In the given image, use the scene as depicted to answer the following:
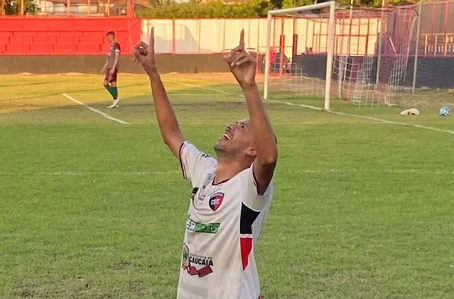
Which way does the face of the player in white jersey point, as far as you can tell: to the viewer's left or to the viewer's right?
to the viewer's left

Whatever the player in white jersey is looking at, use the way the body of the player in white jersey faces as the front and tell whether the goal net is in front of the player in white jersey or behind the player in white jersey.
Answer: behind

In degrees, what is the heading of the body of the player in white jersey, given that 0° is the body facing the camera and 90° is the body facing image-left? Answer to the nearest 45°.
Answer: approximately 45°
